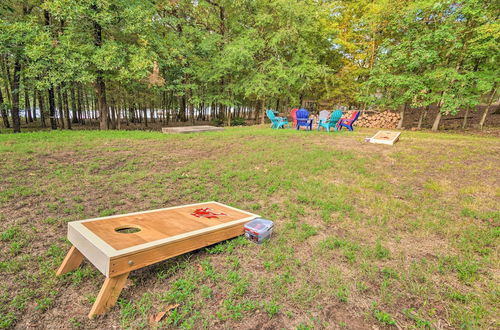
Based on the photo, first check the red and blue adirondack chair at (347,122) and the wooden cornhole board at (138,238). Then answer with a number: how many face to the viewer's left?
1

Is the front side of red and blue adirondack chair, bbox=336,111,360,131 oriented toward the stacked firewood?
no

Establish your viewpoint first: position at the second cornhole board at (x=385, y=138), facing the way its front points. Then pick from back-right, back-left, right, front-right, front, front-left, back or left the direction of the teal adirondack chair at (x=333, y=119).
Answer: right

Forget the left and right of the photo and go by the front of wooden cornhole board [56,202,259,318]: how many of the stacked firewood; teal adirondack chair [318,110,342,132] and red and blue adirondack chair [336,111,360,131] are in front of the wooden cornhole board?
3

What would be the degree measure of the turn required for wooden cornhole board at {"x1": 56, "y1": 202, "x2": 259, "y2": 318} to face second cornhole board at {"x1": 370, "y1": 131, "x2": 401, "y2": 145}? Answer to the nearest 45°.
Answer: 0° — it already faces it

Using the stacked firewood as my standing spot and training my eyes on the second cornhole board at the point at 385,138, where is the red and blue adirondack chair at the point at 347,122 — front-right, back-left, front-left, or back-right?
front-right

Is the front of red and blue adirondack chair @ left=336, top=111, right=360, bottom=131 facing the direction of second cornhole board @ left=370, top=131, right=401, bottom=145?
no

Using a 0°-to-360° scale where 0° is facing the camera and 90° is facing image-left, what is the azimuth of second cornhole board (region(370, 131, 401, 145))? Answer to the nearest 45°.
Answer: approximately 45°

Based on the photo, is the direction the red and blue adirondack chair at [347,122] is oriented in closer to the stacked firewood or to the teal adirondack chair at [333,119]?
the teal adirondack chair

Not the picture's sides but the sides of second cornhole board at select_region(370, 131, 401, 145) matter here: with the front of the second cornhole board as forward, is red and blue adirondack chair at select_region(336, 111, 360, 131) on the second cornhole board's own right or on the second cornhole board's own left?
on the second cornhole board's own right

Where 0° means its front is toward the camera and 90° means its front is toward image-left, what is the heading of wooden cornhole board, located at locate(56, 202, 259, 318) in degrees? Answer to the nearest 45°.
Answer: approximately 225°

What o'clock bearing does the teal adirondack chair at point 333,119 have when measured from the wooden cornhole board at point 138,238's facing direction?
The teal adirondack chair is roughly at 12 o'clock from the wooden cornhole board.
